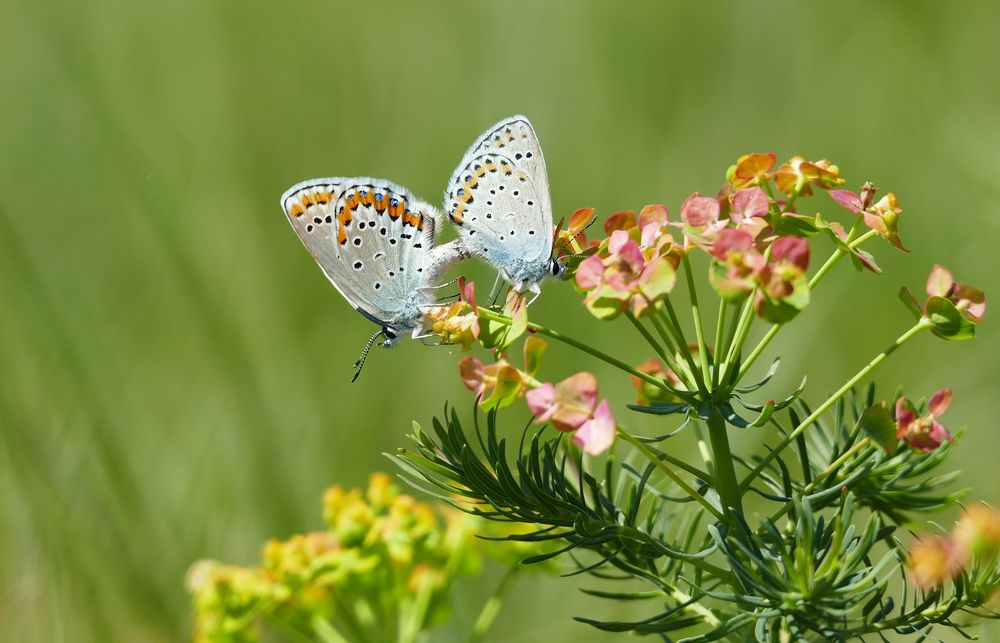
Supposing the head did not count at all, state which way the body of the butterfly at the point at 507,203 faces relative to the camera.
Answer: to the viewer's right
